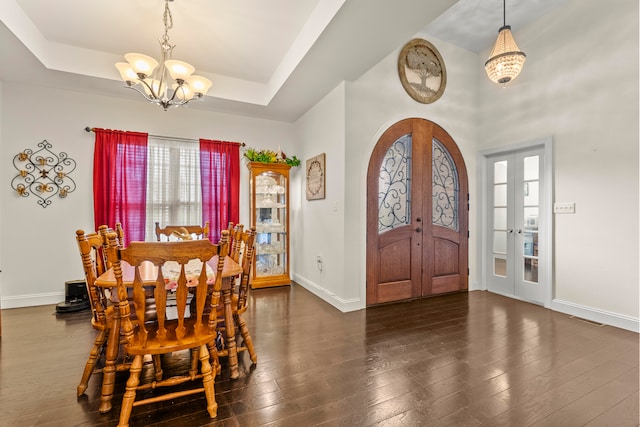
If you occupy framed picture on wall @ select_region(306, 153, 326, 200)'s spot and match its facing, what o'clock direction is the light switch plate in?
The light switch plate is roughly at 8 o'clock from the framed picture on wall.

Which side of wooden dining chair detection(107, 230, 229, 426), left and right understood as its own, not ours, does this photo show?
back

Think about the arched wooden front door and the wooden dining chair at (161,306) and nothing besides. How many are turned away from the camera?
1

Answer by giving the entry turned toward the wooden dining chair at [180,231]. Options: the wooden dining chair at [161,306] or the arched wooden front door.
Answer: the wooden dining chair at [161,306]

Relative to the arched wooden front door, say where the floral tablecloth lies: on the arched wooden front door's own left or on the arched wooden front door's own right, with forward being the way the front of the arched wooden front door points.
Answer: on the arched wooden front door's own right

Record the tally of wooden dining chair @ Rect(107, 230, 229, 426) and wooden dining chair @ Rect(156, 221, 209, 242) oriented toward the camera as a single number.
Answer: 1
